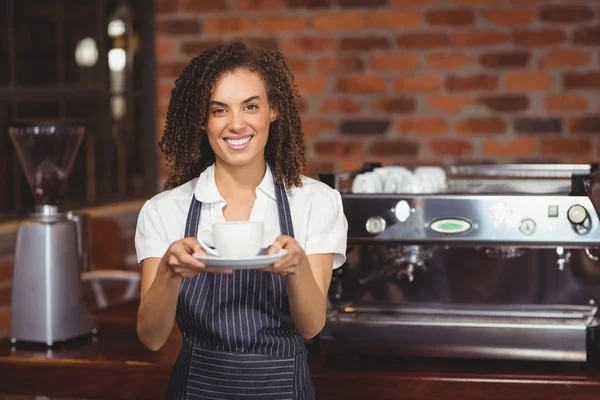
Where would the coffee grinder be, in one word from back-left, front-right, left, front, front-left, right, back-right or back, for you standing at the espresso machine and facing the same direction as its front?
right

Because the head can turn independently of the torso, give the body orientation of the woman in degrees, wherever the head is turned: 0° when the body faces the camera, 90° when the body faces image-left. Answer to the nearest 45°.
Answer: approximately 0°

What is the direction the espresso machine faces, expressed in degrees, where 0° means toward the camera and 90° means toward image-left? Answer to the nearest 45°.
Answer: approximately 0°

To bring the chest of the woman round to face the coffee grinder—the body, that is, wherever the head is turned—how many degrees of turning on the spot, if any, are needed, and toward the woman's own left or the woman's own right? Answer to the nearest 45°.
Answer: approximately 135° to the woman's own right

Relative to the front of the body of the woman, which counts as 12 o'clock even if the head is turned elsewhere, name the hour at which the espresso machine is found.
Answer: The espresso machine is roughly at 8 o'clock from the woman.

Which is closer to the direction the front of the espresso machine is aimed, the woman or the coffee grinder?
the woman

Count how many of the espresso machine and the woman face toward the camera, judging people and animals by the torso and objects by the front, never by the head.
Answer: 2

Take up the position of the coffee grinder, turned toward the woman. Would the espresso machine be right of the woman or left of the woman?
left
